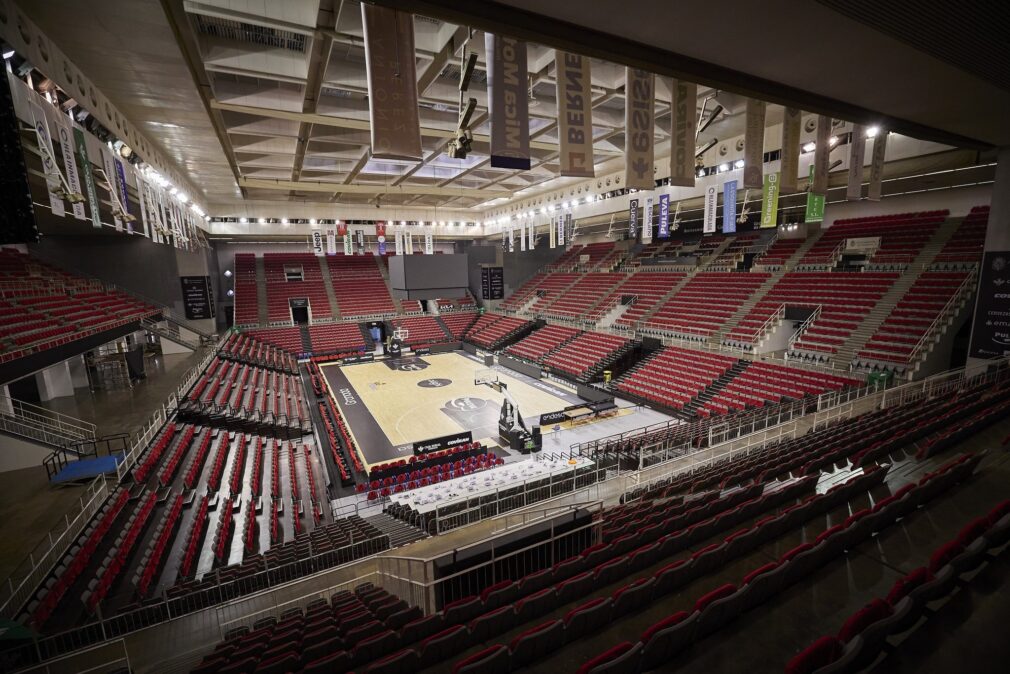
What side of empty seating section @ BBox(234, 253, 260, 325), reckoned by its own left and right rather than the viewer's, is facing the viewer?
front

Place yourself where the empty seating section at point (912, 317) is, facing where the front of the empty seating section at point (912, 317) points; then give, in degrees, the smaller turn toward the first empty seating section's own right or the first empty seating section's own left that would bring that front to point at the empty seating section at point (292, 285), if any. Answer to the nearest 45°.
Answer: approximately 45° to the first empty seating section's own right

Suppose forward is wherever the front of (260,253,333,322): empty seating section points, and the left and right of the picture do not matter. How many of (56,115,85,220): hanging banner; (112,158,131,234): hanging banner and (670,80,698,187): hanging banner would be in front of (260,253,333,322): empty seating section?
3

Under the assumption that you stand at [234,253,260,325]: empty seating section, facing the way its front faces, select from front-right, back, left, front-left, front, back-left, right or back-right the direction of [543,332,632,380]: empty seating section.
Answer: front-left

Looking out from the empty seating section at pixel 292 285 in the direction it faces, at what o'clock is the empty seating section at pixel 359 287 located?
the empty seating section at pixel 359 287 is roughly at 9 o'clock from the empty seating section at pixel 292 285.

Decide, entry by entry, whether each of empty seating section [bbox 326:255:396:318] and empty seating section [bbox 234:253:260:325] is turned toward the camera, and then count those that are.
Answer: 2

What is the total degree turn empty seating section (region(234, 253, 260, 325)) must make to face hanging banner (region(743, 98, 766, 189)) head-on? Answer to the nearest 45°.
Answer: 0° — it already faces it

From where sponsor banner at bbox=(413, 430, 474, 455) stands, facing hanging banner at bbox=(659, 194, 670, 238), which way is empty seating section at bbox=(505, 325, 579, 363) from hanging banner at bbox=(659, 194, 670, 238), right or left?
left

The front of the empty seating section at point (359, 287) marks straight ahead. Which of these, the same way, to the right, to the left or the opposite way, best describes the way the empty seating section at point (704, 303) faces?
to the right

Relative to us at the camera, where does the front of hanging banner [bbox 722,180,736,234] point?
facing the viewer and to the left of the viewer

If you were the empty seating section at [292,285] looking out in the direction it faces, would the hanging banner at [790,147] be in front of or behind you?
in front

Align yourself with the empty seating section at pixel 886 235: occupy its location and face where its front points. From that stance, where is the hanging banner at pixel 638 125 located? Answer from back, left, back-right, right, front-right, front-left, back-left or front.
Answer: front-left

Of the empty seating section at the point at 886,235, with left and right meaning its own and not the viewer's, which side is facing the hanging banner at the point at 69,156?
front

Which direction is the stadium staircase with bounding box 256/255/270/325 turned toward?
toward the camera

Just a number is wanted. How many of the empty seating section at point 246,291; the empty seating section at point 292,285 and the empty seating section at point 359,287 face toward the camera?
3
